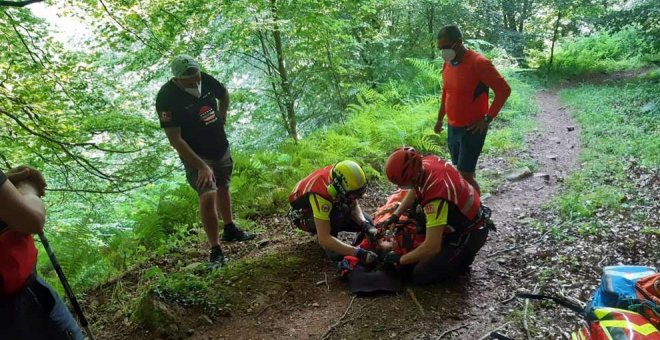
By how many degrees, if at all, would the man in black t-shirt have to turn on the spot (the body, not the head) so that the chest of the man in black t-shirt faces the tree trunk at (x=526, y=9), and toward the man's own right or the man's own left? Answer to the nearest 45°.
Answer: approximately 90° to the man's own left

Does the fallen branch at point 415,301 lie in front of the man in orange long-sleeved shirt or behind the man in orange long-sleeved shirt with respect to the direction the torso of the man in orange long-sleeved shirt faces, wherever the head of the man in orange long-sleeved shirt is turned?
in front

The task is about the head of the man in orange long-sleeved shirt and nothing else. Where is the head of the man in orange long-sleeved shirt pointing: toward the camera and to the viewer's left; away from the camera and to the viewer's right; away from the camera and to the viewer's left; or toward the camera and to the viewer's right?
toward the camera and to the viewer's left

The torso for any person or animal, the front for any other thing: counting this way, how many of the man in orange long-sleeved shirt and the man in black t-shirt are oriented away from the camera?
0

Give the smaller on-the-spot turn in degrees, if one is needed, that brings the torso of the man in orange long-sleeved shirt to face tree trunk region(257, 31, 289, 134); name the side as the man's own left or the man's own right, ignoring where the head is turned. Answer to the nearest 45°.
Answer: approximately 90° to the man's own right

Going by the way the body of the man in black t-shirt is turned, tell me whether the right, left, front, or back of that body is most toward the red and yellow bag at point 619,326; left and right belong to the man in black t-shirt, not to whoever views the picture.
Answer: front

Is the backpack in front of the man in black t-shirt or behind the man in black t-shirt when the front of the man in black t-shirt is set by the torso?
in front

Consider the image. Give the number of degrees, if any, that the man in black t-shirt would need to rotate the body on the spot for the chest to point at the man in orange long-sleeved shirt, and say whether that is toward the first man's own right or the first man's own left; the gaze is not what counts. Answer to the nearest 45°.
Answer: approximately 45° to the first man's own left

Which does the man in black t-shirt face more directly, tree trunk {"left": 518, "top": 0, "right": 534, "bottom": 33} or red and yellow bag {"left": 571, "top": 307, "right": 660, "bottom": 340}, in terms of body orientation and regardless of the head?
the red and yellow bag

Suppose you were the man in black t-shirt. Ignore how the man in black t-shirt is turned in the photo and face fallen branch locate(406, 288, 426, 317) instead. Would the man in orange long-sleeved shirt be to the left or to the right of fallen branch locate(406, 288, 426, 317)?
left

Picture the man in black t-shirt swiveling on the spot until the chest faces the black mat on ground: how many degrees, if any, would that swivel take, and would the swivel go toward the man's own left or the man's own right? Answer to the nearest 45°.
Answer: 0° — they already face it

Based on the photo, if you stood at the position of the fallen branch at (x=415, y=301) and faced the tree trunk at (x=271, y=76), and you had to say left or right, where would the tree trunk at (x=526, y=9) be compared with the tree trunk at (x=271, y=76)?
right

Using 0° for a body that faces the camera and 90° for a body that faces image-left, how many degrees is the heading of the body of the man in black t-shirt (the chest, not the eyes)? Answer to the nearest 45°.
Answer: approximately 315°

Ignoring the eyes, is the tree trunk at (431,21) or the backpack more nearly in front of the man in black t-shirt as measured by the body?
the backpack

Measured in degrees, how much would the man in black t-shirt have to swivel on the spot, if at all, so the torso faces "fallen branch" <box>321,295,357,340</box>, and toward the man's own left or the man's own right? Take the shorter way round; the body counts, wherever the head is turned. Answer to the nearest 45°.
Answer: approximately 45° to the man's own right

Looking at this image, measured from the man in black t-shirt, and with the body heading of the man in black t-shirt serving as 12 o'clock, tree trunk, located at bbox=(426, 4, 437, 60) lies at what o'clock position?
The tree trunk is roughly at 9 o'clock from the man in black t-shirt.
